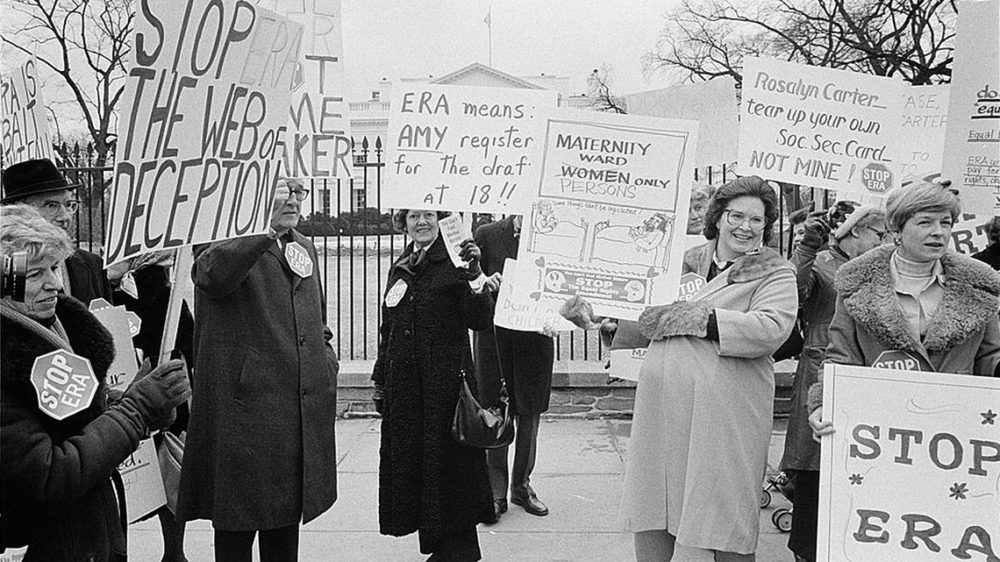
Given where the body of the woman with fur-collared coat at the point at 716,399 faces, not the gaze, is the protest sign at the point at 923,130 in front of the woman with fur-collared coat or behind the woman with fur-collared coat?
behind

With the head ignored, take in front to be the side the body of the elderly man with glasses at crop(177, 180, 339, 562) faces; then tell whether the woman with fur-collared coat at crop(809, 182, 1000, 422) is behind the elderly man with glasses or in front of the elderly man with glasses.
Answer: in front

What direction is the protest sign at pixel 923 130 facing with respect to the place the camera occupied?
facing the viewer

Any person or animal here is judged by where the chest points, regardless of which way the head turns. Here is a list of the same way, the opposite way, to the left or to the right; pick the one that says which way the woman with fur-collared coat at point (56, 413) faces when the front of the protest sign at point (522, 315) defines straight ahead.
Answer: to the left

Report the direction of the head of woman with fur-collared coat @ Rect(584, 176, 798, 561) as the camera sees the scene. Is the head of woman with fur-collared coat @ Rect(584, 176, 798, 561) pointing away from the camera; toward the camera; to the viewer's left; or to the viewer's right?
toward the camera

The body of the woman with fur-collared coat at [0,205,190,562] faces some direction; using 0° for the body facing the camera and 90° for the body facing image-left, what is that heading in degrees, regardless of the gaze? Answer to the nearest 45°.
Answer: approximately 315°

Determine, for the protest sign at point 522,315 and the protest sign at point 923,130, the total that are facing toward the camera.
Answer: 2

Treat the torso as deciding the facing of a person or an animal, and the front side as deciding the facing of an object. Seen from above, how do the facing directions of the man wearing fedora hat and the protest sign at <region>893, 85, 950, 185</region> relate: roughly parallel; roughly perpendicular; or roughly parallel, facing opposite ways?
roughly perpendicular

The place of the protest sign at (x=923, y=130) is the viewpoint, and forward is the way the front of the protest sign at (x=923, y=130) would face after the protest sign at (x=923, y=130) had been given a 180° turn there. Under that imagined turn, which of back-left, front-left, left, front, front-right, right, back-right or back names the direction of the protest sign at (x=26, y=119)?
back-left

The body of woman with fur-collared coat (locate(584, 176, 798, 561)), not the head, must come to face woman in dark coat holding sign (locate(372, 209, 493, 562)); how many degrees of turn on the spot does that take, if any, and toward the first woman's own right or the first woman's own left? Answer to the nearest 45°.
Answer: approximately 45° to the first woman's own right

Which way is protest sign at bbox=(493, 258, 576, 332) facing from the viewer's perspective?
toward the camera

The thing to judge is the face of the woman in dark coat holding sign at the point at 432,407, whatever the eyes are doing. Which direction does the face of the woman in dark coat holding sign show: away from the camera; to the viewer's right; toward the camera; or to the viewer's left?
toward the camera

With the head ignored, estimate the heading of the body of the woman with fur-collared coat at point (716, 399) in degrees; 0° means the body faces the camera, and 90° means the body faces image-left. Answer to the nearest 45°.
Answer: approximately 45°

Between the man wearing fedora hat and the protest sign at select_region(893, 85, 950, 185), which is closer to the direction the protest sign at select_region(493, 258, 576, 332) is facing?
the man wearing fedora hat
